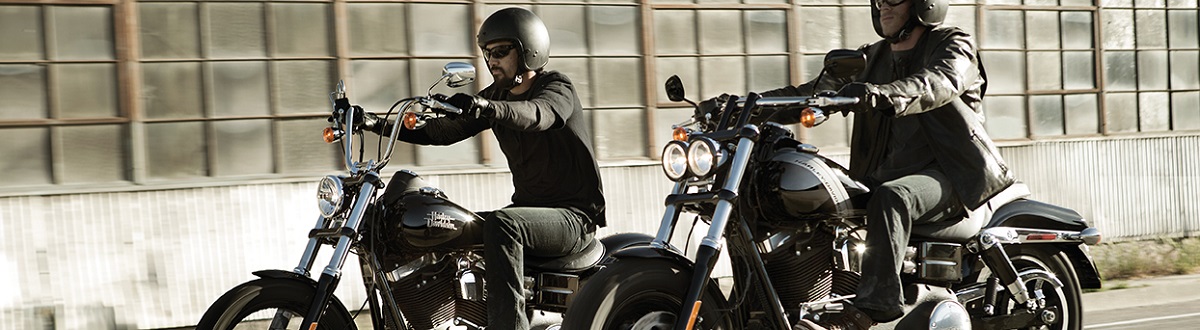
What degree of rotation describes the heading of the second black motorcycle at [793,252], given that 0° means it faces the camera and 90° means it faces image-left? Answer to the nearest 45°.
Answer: approximately 45°

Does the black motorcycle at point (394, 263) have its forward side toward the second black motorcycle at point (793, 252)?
no

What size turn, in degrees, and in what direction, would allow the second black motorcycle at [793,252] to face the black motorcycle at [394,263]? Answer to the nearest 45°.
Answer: approximately 45° to its right

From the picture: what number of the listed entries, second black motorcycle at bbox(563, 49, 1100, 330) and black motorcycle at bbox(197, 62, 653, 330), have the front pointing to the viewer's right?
0

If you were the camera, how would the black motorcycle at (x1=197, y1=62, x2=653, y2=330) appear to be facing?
facing the viewer and to the left of the viewer
